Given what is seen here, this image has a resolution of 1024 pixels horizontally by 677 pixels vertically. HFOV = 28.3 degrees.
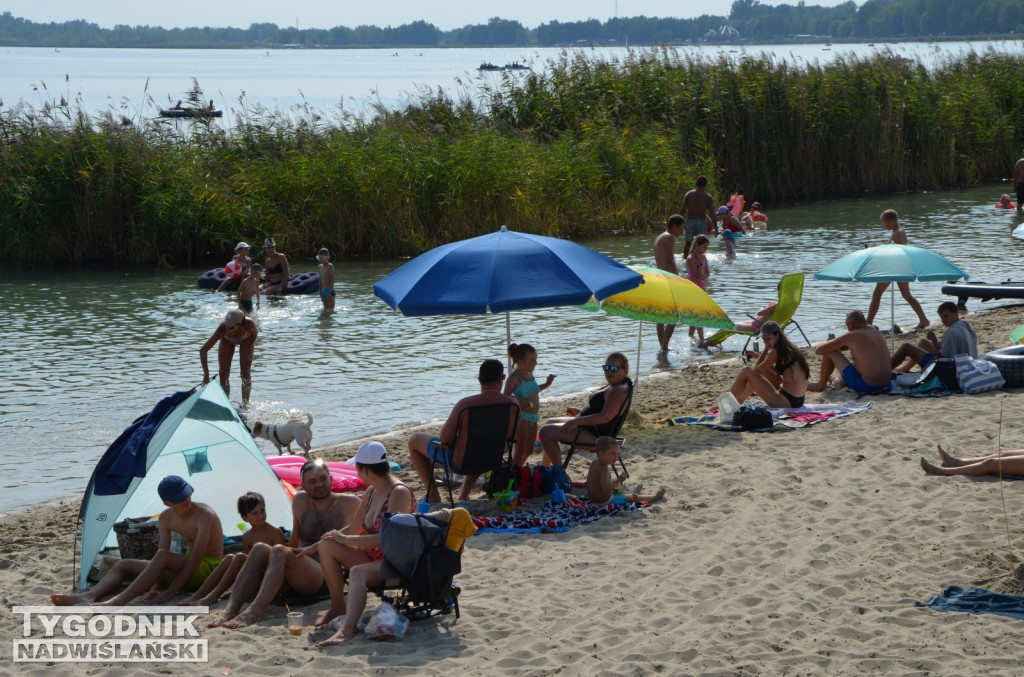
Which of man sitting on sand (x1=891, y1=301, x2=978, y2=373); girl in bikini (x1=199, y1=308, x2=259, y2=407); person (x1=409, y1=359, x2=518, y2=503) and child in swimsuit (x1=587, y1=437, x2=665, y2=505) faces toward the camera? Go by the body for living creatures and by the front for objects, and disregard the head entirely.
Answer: the girl in bikini

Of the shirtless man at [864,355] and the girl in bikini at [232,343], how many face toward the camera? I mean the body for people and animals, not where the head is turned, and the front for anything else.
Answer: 1

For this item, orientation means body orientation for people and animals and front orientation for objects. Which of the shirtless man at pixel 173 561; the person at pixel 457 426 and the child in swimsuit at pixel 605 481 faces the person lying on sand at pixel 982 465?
the child in swimsuit

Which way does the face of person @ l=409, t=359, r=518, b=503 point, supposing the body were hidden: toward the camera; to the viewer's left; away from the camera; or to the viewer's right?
away from the camera

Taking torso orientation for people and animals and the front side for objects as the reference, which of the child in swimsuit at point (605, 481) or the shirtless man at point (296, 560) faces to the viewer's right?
the child in swimsuit

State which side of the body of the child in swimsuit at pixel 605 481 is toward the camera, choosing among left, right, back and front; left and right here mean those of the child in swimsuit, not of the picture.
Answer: right

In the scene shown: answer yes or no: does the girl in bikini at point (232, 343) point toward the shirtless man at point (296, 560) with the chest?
yes

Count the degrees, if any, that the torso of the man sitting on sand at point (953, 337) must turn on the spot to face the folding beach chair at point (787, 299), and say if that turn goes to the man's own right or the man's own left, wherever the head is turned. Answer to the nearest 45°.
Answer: approximately 45° to the man's own right

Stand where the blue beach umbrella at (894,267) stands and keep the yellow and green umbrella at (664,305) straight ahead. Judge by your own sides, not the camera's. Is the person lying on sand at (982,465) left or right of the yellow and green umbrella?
left
